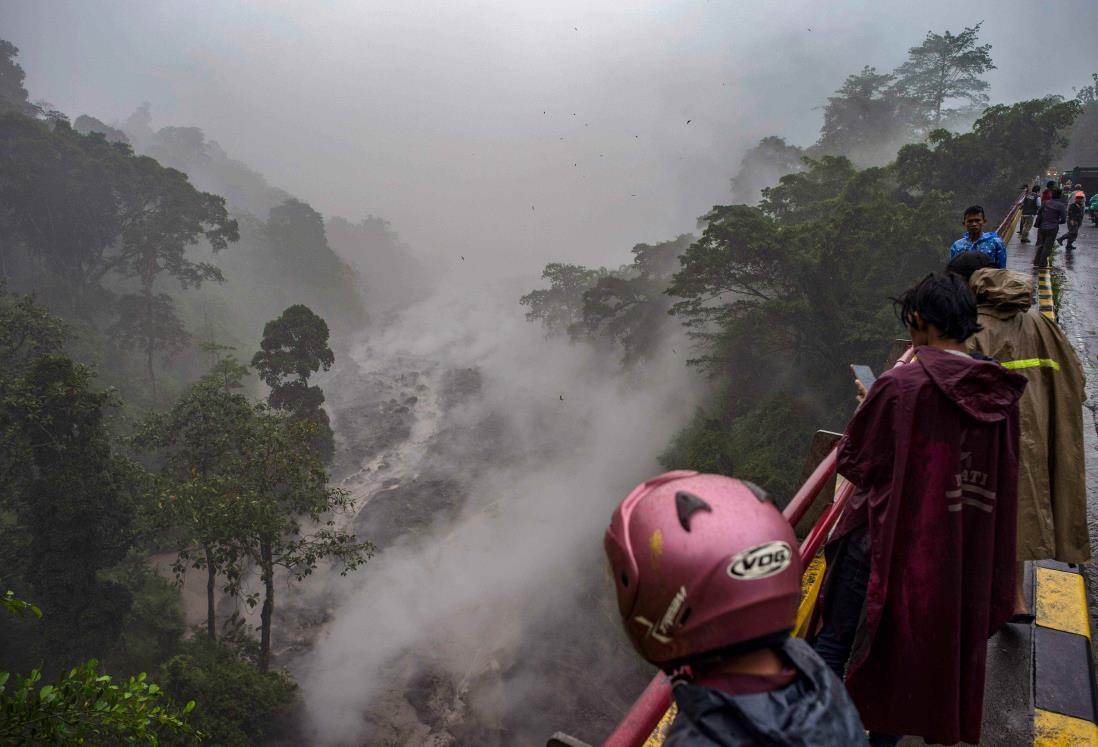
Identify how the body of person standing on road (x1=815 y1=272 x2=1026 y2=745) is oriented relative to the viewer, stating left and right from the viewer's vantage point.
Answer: facing away from the viewer and to the left of the viewer

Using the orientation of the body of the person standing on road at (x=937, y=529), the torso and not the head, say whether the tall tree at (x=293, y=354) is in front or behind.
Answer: in front

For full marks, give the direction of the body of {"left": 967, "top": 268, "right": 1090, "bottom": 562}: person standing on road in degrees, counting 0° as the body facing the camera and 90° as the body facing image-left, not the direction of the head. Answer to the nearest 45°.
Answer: approximately 135°

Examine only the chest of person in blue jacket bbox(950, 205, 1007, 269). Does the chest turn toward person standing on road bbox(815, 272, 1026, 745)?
yes

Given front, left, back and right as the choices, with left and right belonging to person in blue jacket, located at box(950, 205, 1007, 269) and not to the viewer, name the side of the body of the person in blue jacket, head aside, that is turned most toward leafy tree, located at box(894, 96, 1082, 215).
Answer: back

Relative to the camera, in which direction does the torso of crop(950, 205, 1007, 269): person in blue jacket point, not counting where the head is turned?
toward the camera

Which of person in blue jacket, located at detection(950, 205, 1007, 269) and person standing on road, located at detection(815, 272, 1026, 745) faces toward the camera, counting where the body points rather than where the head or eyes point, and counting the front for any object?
the person in blue jacket

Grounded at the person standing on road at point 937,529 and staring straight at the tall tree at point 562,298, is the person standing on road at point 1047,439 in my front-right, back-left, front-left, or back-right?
front-right

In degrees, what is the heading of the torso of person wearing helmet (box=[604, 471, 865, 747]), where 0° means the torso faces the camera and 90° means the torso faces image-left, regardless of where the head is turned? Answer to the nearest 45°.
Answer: approximately 135°

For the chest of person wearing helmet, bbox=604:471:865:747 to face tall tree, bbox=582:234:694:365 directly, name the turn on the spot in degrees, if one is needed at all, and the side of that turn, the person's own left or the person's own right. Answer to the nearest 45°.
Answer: approximately 45° to the person's own right

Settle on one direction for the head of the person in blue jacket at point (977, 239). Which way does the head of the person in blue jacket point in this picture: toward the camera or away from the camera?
toward the camera
